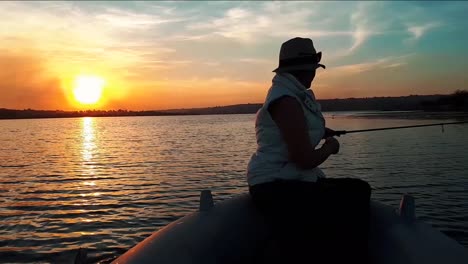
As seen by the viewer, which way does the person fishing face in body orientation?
to the viewer's right

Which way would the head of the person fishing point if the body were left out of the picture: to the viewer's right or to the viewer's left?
to the viewer's right
